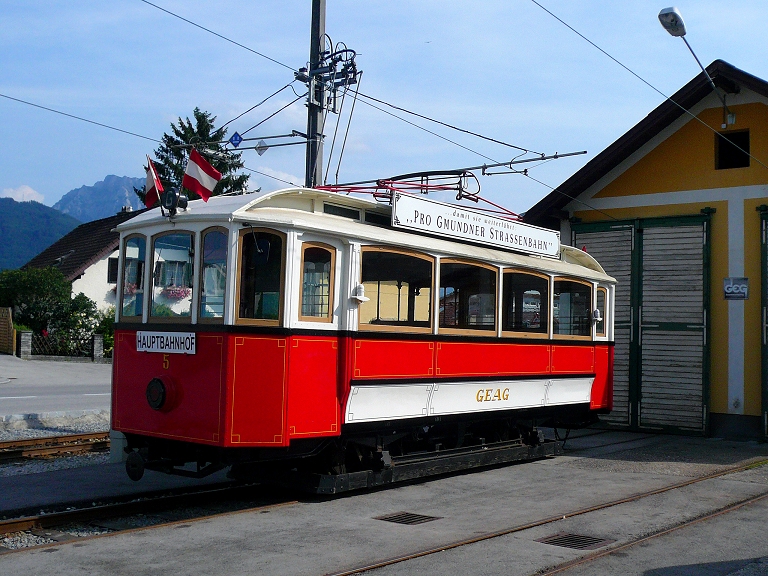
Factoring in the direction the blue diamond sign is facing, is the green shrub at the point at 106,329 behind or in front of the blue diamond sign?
behind

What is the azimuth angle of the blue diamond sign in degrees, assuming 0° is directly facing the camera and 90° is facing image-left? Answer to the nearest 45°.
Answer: approximately 0°

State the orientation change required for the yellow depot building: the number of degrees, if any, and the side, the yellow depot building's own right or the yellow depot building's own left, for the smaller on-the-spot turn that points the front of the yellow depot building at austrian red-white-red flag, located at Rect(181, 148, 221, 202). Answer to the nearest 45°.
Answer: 0° — it already faces it

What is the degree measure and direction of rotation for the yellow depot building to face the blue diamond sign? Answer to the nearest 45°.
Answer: approximately 45° to its right

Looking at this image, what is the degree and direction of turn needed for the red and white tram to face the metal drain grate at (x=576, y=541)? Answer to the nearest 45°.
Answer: approximately 90° to its left

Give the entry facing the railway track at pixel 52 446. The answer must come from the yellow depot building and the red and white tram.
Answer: the yellow depot building

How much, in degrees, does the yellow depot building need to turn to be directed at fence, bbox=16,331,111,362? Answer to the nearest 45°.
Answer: approximately 90° to its right
